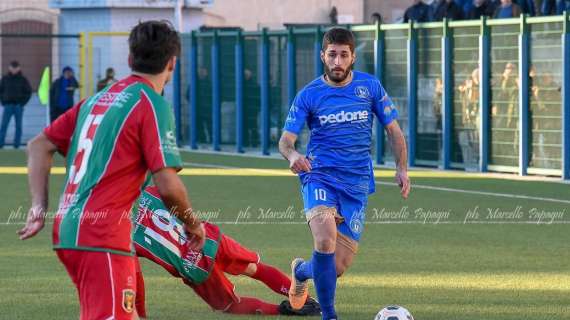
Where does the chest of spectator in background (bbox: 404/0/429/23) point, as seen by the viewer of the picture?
toward the camera

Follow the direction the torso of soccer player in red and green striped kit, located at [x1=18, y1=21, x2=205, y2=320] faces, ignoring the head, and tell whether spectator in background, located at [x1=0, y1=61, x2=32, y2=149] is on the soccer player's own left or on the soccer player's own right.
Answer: on the soccer player's own left

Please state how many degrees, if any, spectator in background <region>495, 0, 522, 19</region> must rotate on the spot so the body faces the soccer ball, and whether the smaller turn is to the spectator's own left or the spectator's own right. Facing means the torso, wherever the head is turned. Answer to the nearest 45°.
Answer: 0° — they already face it

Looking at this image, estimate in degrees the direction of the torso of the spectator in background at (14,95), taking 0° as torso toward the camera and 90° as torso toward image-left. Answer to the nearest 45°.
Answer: approximately 0°

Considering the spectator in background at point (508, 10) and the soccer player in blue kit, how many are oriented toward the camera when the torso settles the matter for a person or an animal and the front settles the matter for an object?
2

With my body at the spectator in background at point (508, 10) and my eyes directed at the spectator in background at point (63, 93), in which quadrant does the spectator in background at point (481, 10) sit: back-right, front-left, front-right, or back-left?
front-right

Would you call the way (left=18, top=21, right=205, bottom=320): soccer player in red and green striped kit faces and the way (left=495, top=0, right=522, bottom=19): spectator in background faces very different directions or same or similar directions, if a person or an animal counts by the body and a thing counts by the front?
very different directions

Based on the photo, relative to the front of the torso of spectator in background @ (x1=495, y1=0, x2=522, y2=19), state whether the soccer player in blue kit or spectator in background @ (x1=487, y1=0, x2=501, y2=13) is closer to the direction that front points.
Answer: the soccer player in blue kit

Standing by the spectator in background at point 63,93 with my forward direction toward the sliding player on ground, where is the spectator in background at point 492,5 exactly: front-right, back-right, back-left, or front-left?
front-left

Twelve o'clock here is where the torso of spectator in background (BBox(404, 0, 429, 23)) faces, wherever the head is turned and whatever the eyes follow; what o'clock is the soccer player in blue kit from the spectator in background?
The soccer player in blue kit is roughly at 12 o'clock from the spectator in background.

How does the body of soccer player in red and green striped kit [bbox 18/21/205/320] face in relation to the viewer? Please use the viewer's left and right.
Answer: facing away from the viewer and to the right of the viewer

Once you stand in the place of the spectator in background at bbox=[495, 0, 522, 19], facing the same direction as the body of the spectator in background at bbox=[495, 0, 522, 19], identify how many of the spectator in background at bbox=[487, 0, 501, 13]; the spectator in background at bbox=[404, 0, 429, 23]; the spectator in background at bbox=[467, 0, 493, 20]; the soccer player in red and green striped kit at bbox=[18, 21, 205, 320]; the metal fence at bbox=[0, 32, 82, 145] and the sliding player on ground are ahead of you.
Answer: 2

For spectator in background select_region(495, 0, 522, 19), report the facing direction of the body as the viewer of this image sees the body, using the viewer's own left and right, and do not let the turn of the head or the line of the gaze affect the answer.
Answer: facing the viewer

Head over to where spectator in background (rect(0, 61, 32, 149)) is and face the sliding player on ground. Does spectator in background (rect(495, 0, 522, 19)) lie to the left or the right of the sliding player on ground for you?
left

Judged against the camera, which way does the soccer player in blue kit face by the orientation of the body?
toward the camera
